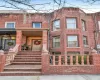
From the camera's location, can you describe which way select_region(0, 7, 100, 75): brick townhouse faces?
facing the viewer

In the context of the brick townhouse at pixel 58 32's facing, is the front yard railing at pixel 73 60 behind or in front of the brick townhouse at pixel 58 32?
in front

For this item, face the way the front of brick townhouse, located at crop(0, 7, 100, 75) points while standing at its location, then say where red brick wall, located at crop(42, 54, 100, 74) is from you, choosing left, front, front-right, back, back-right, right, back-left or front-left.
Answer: front
